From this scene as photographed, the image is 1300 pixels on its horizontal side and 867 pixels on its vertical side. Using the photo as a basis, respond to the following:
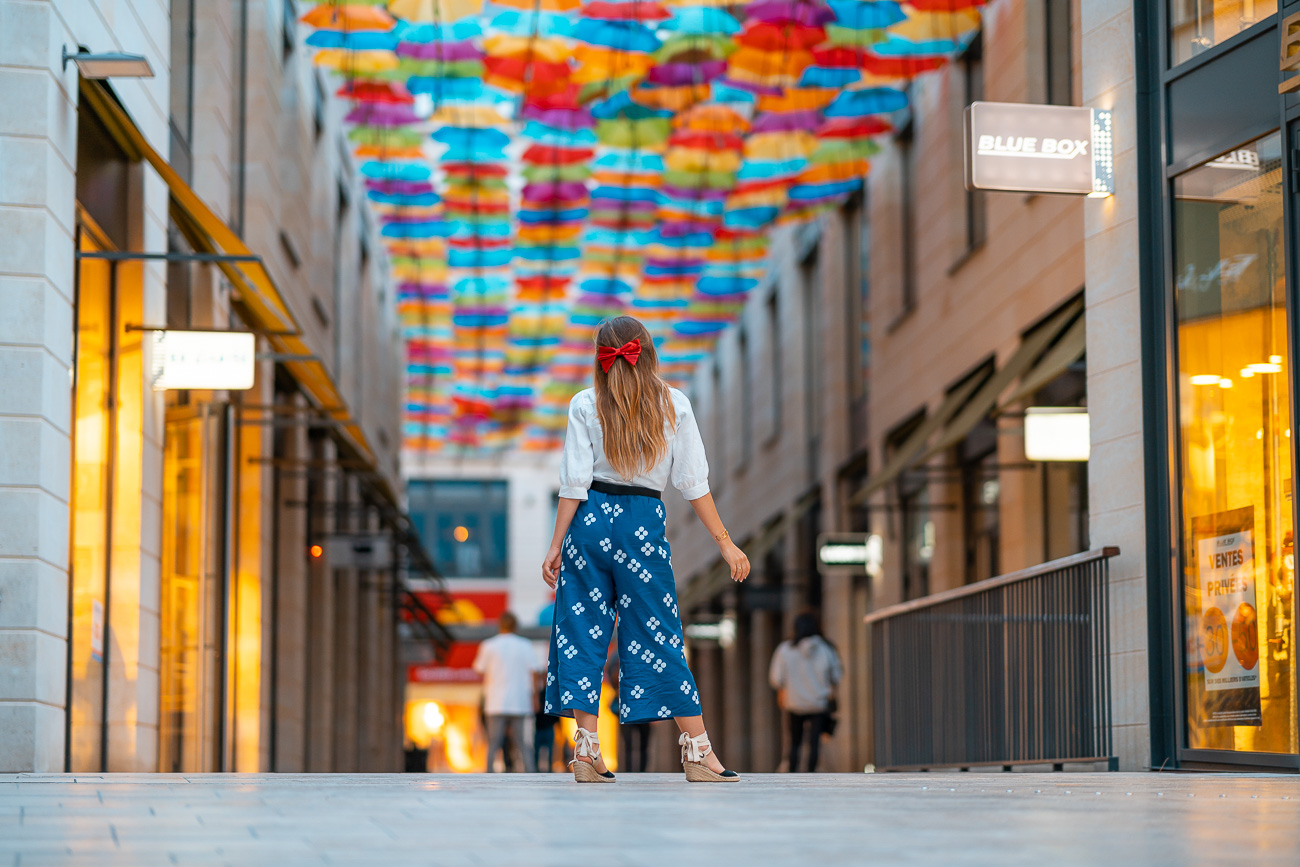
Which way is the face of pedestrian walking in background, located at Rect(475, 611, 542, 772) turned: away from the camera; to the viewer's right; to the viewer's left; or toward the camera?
away from the camera

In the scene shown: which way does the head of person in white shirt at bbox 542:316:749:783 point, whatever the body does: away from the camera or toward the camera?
away from the camera

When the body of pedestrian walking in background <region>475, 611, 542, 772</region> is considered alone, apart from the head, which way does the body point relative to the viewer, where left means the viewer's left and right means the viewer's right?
facing away from the viewer

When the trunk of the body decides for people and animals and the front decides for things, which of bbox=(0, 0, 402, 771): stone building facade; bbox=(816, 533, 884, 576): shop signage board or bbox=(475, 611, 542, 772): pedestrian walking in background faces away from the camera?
the pedestrian walking in background

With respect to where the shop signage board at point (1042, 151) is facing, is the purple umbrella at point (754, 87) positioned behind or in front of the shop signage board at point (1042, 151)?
behind

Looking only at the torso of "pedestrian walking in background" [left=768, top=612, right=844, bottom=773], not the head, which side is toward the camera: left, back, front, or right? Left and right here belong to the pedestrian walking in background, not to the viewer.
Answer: back

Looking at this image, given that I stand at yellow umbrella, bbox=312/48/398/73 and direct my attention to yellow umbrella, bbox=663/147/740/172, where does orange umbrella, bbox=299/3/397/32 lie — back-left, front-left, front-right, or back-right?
back-right

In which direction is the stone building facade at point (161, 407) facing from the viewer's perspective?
to the viewer's right

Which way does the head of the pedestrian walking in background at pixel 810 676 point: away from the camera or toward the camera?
away from the camera

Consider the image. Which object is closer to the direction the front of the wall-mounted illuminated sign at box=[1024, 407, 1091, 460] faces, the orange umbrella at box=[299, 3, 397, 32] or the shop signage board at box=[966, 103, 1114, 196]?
the shop signage board

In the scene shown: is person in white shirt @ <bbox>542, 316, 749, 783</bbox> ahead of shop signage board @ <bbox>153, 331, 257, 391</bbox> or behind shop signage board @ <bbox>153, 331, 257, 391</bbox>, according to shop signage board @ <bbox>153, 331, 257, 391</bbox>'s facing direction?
ahead
